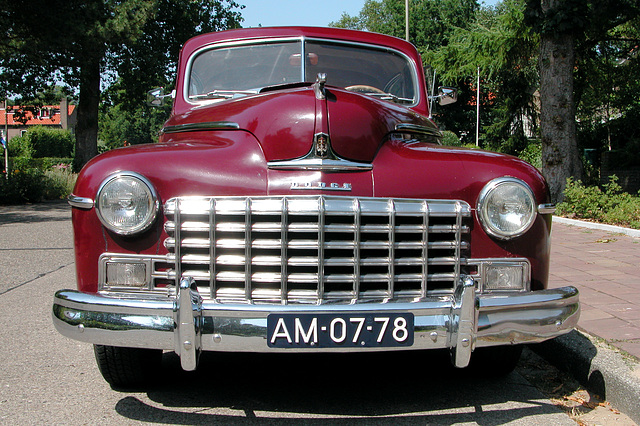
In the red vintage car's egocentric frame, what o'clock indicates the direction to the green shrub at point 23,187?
The green shrub is roughly at 5 o'clock from the red vintage car.

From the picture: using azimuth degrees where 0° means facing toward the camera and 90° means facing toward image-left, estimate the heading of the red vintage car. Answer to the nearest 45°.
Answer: approximately 0°

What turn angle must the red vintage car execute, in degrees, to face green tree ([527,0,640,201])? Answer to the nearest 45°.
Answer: approximately 135° to its left

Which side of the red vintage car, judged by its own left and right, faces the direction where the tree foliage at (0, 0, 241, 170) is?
back

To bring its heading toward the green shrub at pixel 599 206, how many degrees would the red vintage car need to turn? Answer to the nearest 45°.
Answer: approximately 135° to its left

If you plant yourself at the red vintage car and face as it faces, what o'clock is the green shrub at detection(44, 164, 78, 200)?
The green shrub is roughly at 5 o'clock from the red vintage car.
